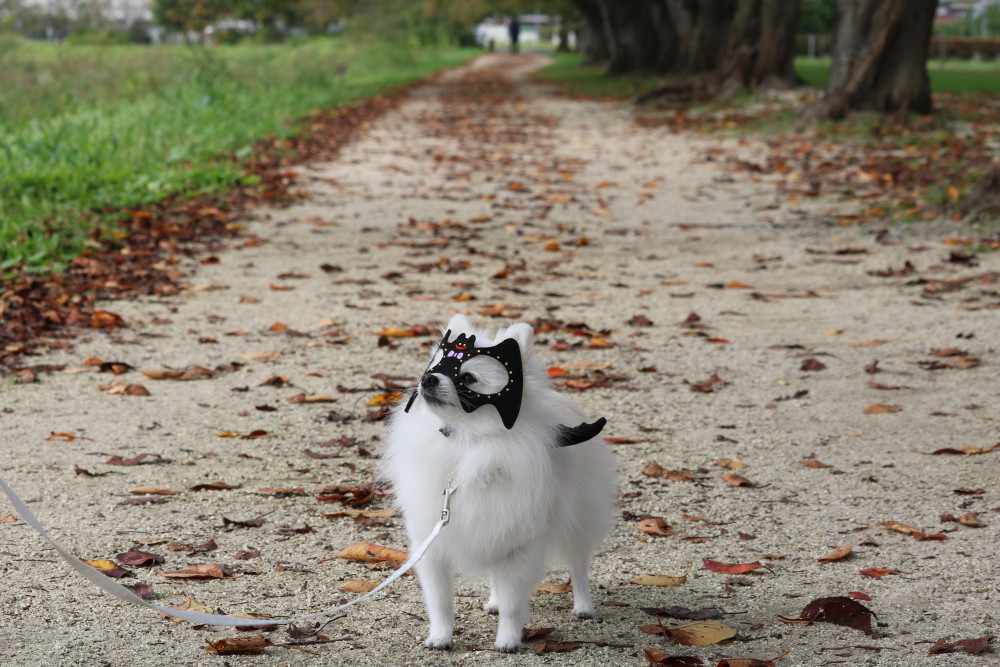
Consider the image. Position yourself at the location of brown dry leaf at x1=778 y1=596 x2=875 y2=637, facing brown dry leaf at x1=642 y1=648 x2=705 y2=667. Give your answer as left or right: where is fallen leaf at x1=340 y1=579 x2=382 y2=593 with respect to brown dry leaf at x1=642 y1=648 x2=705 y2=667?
right

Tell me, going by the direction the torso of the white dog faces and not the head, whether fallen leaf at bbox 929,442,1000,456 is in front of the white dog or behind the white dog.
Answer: behind

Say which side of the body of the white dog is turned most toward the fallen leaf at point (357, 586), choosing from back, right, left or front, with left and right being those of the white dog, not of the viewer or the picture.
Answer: right

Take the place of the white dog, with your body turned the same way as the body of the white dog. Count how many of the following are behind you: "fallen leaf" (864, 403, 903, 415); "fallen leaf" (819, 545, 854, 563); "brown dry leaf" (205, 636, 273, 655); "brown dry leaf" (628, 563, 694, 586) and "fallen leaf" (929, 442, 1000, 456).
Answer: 4

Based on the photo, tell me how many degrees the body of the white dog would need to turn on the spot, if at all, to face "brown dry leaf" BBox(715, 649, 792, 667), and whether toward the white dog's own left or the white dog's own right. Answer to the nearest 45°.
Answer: approximately 135° to the white dog's own left

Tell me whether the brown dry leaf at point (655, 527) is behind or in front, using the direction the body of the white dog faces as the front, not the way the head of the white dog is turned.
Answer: behind

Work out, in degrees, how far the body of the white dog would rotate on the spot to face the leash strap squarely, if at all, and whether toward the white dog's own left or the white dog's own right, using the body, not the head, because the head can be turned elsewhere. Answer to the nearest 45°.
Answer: approximately 45° to the white dog's own right

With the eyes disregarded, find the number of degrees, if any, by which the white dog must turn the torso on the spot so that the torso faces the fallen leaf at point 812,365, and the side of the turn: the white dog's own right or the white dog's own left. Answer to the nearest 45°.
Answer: approximately 180°

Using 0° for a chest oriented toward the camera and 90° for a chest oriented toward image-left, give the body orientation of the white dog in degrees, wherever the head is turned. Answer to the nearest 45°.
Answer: approximately 45°

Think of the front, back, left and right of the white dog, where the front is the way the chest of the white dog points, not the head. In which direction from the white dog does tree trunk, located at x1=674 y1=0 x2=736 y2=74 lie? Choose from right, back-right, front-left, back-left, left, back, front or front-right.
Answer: back-right

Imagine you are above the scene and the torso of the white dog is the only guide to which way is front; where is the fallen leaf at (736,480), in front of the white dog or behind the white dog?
behind

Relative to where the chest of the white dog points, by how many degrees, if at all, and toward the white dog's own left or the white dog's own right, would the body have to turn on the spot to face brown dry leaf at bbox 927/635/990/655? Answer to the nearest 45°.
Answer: approximately 135° to the white dog's own left
